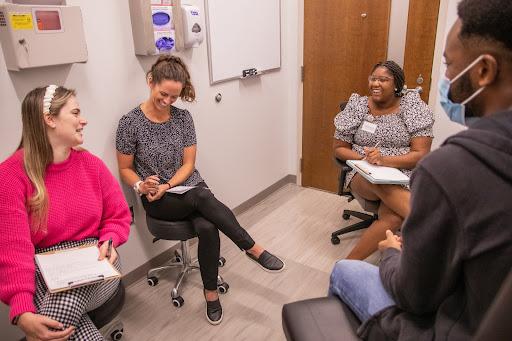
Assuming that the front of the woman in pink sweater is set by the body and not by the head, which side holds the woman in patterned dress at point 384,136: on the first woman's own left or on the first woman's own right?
on the first woman's own left

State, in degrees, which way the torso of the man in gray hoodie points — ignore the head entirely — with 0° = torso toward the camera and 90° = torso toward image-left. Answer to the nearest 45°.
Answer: approximately 135°

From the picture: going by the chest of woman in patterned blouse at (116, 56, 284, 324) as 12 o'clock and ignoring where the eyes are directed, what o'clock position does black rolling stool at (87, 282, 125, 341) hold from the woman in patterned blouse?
The black rolling stool is roughly at 2 o'clock from the woman in patterned blouse.

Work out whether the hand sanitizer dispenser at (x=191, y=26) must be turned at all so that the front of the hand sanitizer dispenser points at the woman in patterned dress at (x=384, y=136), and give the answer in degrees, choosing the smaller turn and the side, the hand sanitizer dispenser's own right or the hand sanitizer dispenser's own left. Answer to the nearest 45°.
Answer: approximately 45° to the hand sanitizer dispenser's own left

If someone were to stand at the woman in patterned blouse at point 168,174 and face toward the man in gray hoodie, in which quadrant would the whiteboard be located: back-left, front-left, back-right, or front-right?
back-left

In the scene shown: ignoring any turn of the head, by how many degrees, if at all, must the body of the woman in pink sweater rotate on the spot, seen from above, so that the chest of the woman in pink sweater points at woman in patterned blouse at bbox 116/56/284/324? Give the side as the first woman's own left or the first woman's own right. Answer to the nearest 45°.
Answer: approximately 90° to the first woman's own left

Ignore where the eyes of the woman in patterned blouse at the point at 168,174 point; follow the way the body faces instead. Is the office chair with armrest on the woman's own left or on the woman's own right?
on the woman's own left

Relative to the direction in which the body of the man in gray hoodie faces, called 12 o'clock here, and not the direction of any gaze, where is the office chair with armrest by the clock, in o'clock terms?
The office chair with armrest is roughly at 1 o'clock from the man in gray hoodie.

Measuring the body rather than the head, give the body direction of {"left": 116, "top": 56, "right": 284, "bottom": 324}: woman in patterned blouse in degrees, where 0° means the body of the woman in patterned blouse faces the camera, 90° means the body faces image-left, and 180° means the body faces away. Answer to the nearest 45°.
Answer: approximately 315°

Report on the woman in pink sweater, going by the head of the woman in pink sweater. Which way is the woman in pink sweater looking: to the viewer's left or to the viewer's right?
to the viewer's right
